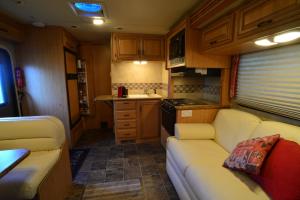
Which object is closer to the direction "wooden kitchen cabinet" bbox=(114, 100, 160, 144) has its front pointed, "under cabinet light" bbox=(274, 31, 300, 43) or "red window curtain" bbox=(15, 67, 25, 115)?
the under cabinet light

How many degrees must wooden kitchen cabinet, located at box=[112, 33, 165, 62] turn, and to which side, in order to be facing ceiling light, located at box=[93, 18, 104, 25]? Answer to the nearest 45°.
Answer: approximately 45° to its right

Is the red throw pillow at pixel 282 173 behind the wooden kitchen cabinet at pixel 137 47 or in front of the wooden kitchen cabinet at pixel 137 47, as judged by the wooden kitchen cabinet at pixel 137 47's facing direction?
in front

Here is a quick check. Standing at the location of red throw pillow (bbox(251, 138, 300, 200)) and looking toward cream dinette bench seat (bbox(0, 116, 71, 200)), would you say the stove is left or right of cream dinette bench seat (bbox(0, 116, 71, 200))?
right

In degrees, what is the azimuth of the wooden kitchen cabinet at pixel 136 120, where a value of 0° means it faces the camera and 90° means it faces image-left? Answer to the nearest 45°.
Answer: approximately 0°

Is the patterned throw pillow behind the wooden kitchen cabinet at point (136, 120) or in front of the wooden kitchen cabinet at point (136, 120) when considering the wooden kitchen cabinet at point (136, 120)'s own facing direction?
in front

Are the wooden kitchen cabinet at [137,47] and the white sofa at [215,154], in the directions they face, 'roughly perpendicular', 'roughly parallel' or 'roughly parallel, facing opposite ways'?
roughly perpendicular
